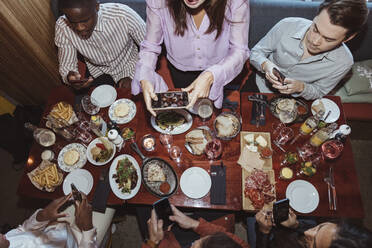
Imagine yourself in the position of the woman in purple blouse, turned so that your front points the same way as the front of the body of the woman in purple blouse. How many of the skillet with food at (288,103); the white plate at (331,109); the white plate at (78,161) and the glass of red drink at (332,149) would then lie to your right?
1

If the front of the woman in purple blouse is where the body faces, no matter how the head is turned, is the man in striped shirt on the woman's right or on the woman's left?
on the woman's right

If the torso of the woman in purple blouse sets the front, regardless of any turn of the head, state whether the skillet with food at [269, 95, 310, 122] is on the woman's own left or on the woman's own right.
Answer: on the woman's own left

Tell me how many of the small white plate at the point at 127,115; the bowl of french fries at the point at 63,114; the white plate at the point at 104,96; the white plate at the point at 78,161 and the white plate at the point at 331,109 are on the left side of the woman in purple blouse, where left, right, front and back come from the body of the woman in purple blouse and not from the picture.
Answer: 1

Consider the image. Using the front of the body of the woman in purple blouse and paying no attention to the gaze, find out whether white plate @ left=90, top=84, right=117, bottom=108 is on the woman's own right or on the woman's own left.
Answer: on the woman's own right

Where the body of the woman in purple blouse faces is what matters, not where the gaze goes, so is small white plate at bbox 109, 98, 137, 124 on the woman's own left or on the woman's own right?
on the woman's own right

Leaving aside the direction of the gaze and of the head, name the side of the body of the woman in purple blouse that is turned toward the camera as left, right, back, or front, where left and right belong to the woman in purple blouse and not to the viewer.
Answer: front

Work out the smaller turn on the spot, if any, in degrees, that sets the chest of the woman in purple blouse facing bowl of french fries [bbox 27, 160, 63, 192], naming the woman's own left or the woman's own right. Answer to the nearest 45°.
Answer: approximately 90° to the woman's own right

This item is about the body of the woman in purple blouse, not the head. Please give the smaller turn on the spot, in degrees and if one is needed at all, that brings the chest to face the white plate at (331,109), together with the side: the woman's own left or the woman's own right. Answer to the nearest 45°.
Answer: approximately 90° to the woman's own left
